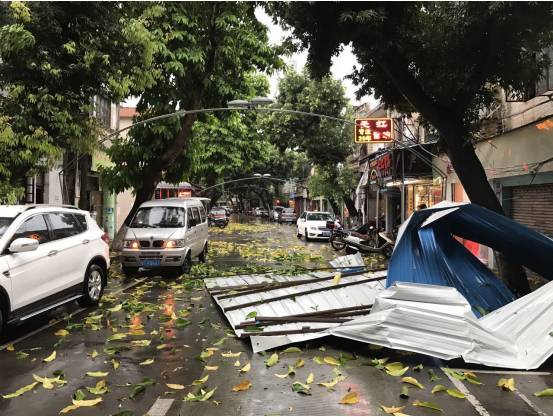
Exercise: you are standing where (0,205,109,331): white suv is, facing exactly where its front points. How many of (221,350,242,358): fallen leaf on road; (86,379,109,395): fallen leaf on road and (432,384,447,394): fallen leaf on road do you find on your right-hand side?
0

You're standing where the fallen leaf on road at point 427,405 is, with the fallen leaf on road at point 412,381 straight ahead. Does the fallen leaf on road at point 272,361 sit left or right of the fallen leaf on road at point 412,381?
left

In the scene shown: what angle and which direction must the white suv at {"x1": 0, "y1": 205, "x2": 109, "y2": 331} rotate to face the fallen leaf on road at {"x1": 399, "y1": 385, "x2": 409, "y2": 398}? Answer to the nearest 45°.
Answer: approximately 90° to its left

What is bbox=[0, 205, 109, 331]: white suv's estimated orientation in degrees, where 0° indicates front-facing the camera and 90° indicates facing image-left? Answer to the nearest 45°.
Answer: approximately 45°

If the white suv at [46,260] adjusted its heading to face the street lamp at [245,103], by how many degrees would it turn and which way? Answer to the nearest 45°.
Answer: approximately 180°

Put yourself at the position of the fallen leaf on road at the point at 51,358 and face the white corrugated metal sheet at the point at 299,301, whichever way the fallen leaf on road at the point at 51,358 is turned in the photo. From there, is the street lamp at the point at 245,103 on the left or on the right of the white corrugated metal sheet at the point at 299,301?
left

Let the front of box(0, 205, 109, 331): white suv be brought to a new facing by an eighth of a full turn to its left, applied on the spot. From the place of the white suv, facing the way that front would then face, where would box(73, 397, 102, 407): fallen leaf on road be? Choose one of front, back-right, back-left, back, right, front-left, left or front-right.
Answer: front

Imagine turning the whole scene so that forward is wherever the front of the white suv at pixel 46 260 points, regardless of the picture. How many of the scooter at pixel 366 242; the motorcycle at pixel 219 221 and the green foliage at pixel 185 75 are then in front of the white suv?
0

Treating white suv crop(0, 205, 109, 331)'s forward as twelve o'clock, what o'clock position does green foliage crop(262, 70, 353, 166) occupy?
The green foliage is roughly at 6 o'clock from the white suv.

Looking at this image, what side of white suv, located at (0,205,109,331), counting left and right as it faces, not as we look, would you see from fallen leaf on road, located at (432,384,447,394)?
left

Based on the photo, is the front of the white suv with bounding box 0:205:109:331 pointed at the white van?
no

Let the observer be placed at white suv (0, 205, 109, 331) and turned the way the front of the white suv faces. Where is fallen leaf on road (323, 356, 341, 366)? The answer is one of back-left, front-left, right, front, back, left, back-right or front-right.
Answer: left

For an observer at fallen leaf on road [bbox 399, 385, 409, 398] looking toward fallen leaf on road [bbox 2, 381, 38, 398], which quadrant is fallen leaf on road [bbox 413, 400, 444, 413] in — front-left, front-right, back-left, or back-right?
back-left

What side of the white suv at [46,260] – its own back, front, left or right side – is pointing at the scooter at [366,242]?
back

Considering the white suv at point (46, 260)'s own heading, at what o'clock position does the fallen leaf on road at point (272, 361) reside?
The fallen leaf on road is roughly at 9 o'clock from the white suv.

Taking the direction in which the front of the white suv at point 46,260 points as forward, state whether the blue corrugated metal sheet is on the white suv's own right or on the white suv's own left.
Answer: on the white suv's own left
